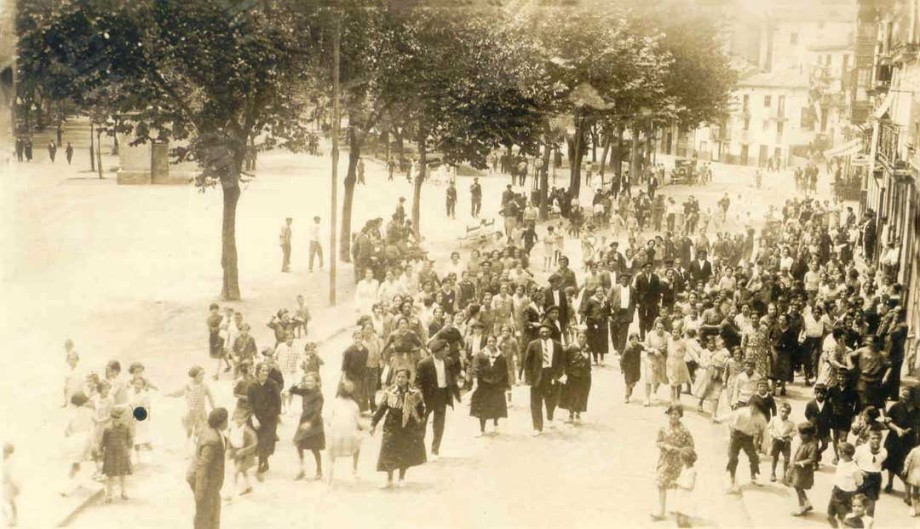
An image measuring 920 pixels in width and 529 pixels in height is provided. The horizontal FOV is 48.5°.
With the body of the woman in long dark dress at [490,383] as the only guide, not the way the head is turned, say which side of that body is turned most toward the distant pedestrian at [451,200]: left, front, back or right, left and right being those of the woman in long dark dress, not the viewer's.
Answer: back

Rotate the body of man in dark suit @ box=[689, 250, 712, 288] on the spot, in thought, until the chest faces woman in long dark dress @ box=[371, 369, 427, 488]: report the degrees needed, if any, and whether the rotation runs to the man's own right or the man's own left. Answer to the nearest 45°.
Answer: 0° — they already face them

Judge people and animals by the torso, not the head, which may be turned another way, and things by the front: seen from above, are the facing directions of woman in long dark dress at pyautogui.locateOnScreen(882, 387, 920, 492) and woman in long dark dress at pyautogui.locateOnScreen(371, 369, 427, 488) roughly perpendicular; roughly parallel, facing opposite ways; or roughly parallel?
roughly parallel

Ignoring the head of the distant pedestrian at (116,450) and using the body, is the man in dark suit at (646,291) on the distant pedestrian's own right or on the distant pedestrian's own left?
on the distant pedestrian's own left

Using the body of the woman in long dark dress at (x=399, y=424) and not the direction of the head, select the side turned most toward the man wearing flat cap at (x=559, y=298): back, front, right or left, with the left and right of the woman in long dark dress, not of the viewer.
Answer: back

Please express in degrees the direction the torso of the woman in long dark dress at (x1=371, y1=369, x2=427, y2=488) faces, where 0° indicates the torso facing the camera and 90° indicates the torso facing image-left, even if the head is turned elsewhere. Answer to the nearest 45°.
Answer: approximately 0°

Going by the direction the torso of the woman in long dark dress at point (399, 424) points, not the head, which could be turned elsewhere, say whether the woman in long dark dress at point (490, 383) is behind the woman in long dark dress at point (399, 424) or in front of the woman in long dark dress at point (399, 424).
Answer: behind

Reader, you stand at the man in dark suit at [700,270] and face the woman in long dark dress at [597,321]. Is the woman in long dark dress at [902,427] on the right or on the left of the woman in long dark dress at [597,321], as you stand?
left
